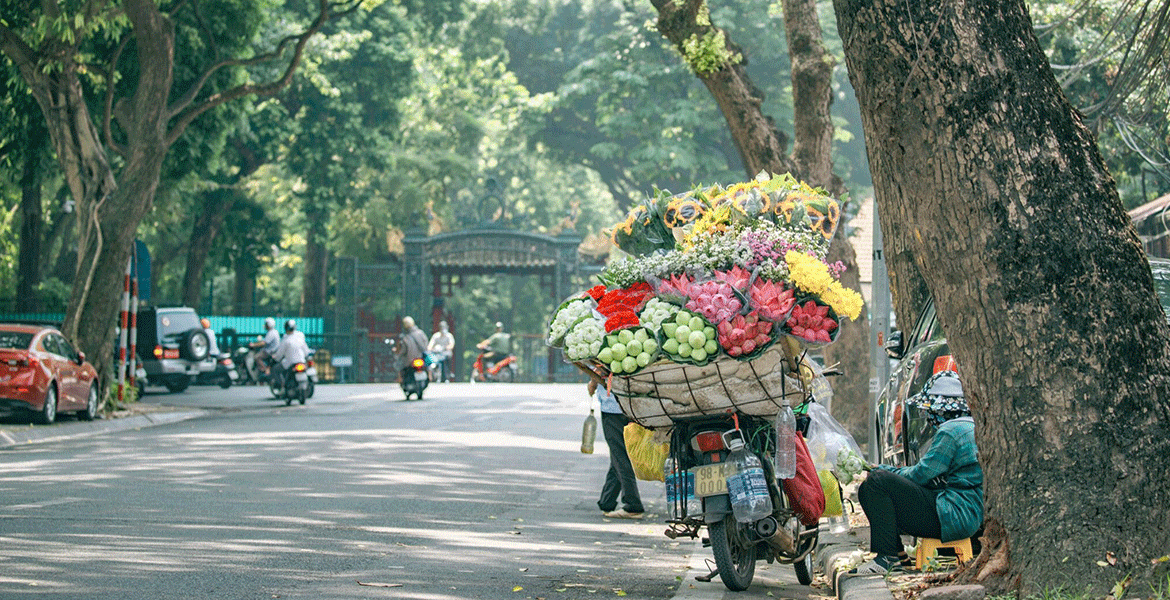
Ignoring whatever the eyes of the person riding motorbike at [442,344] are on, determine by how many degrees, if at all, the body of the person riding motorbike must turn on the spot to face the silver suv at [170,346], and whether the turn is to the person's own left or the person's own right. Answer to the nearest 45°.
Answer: approximately 45° to the person's own right

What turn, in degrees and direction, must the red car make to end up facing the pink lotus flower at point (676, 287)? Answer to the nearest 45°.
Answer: approximately 135° to its right

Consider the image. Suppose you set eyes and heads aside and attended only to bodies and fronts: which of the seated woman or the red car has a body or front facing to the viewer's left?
the seated woman

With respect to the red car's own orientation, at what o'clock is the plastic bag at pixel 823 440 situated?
The plastic bag is roughly at 4 o'clock from the red car.

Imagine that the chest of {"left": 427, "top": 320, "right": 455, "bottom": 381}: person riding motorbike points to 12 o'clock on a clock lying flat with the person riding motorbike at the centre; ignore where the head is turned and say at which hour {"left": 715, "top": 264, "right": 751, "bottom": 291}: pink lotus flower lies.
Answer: The pink lotus flower is roughly at 12 o'clock from the person riding motorbike.

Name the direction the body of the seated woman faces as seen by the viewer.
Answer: to the viewer's left

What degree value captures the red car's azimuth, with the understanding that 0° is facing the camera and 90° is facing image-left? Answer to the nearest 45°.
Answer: approximately 225°

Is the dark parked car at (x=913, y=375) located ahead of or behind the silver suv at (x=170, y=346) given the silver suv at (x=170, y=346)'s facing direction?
behind

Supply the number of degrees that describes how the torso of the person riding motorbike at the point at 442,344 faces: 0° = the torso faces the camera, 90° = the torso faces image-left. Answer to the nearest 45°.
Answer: approximately 0°
